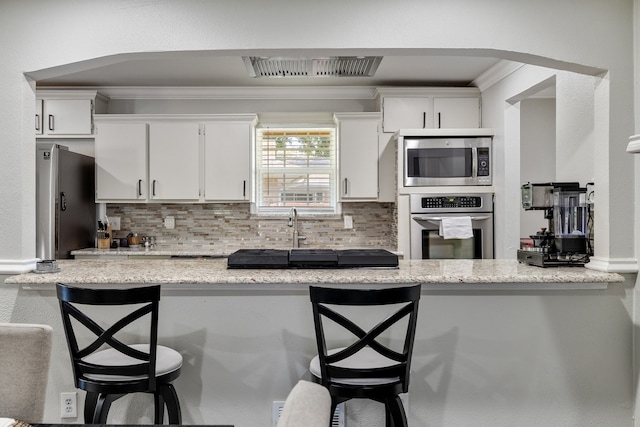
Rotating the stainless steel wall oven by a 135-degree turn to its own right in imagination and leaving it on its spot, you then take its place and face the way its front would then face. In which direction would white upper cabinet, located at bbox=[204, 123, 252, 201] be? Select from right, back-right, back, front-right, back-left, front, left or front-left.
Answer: front-left

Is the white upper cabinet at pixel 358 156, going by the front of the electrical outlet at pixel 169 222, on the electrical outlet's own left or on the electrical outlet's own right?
on the electrical outlet's own left

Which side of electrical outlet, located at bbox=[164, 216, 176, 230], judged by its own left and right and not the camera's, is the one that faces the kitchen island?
front

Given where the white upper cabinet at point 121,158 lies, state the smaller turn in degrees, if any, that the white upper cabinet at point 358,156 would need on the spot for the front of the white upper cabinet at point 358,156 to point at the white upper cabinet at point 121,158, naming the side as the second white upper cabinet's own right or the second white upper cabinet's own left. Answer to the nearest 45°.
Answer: approximately 90° to the second white upper cabinet's own right

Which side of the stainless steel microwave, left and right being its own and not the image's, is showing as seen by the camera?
front

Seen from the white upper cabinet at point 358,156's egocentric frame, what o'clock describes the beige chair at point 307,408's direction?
The beige chair is roughly at 12 o'clock from the white upper cabinet.

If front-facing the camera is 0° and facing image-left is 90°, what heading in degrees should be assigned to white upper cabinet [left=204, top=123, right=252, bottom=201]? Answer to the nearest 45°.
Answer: approximately 0°

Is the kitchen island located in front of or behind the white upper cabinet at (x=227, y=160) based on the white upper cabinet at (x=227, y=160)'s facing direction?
in front

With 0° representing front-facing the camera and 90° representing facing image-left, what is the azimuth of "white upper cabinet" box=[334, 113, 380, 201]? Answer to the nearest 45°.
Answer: approximately 0°

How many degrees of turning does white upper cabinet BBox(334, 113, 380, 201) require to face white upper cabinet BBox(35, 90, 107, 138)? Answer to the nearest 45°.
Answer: approximately 90° to its right

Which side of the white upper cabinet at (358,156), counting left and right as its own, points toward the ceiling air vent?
front

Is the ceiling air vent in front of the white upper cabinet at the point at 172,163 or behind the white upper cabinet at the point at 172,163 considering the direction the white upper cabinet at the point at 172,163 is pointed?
in front
